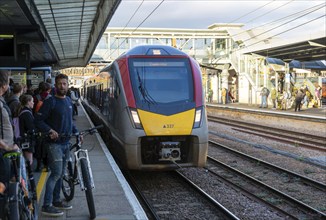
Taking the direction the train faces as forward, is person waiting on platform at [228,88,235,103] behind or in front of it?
behind

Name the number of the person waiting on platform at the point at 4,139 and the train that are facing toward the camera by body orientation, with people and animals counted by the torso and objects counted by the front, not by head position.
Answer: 1

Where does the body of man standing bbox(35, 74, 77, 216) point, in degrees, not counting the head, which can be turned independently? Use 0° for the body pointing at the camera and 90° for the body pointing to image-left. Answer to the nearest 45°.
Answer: approximately 315°

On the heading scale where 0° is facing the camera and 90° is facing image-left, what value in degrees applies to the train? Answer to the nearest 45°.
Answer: approximately 0°

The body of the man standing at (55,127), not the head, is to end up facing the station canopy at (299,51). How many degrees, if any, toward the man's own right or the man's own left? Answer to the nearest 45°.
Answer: approximately 90° to the man's own left

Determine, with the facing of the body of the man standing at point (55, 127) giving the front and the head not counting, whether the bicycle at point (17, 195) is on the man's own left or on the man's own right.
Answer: on the man's own right

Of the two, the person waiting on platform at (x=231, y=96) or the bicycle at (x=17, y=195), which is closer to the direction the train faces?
the bicycle

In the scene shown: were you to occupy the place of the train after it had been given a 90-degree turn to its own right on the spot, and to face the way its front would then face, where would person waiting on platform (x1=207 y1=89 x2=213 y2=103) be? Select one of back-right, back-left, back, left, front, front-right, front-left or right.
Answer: right
